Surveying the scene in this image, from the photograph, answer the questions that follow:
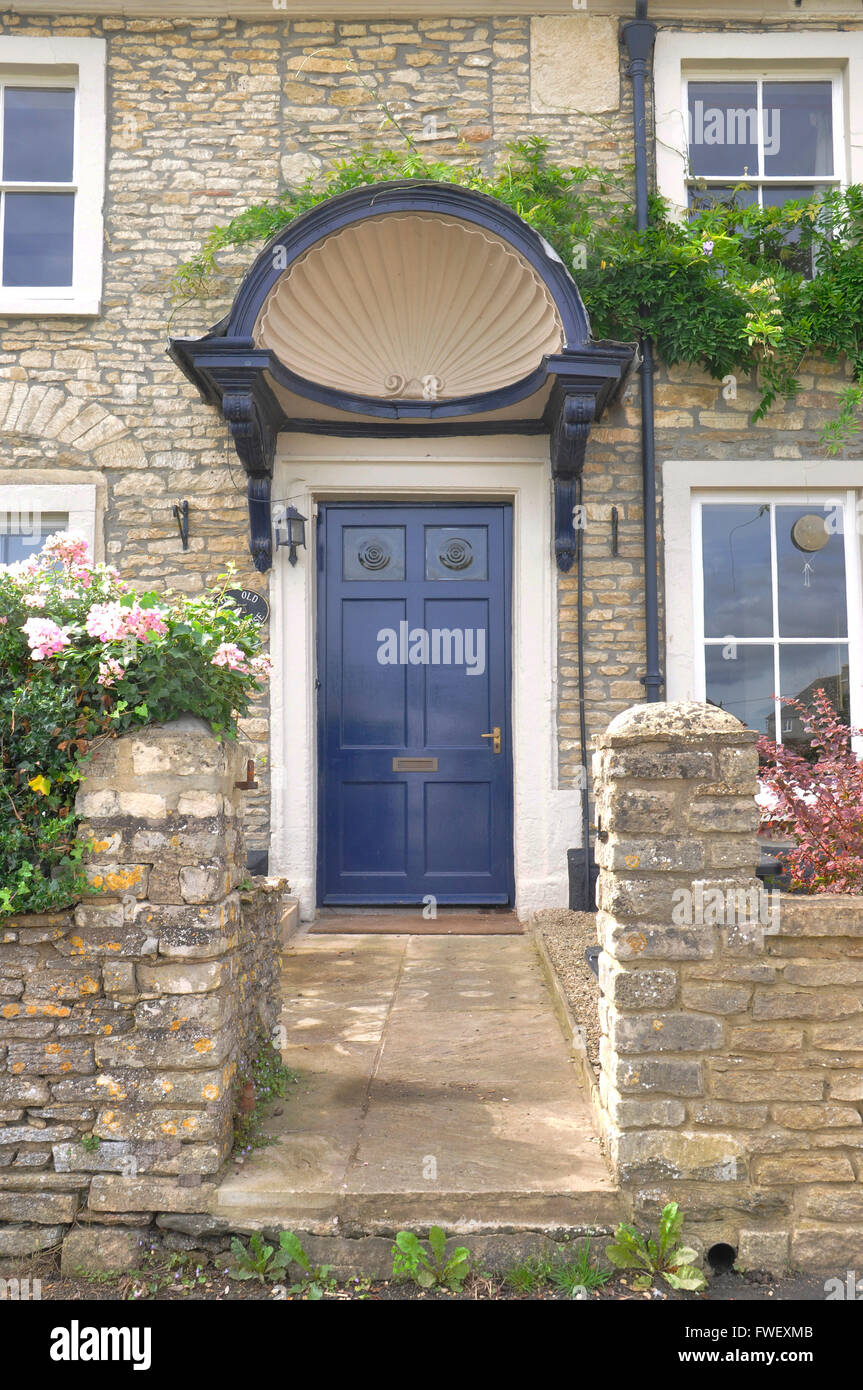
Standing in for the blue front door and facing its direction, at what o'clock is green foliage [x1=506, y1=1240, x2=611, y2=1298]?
The green foliage is roughly at 12 o'clock from the blue front door.

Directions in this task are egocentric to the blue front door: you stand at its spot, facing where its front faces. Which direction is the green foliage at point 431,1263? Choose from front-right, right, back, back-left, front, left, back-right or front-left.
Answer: front

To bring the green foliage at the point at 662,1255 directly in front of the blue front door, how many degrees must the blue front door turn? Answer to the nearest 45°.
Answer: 0° — it already faces it

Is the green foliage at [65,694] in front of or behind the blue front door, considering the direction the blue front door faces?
in front

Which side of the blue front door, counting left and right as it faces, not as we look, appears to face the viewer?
front
